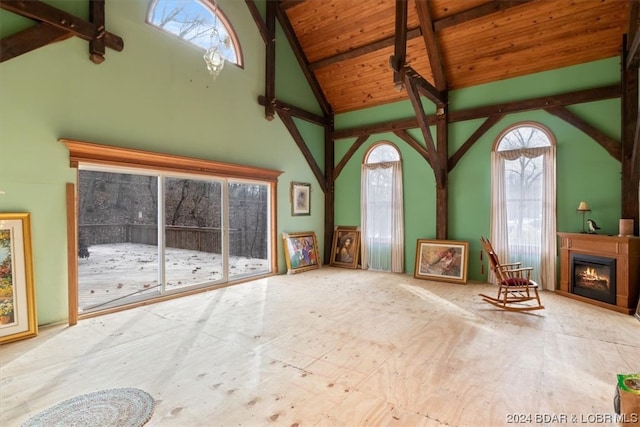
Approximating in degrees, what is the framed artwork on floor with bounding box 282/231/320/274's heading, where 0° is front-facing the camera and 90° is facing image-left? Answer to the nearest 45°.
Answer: approximately 315°

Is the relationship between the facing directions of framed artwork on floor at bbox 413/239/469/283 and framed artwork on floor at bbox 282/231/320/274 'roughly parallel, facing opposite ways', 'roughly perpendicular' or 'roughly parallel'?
roughly perpendicular

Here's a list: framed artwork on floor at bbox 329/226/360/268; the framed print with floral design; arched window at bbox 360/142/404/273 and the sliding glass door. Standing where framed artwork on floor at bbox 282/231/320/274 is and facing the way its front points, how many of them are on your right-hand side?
2

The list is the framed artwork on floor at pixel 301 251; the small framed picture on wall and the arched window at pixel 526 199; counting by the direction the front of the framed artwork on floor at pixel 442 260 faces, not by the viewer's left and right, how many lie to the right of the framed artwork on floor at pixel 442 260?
2

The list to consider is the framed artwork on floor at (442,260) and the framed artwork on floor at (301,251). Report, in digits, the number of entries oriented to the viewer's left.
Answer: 0

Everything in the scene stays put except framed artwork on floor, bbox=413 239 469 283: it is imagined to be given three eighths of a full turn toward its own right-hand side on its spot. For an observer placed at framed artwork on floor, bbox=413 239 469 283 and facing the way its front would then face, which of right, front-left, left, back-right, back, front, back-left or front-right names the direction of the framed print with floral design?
left

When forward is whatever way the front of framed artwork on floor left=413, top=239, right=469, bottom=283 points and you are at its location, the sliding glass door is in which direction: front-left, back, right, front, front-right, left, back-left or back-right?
front-right

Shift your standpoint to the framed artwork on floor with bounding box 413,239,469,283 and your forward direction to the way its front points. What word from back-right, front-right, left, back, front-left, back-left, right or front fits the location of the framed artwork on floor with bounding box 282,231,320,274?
right

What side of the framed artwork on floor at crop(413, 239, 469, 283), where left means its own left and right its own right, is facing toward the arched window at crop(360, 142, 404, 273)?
right

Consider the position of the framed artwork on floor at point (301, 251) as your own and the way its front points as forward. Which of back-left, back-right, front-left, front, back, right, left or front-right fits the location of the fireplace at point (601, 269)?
front

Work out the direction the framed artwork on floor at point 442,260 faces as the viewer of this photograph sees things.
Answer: facing the viewer

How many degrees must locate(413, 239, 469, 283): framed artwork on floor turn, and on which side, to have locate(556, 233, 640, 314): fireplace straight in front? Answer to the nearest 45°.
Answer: approximately 45° to its left

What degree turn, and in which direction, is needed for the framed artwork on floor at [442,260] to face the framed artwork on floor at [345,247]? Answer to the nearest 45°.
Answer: approximately 90° to its right

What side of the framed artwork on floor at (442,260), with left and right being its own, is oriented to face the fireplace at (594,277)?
left

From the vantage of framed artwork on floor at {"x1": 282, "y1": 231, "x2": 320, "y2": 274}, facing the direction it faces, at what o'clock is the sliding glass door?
The sliding glass door is roughly at 3 o'clock from the framed artwork on floor.

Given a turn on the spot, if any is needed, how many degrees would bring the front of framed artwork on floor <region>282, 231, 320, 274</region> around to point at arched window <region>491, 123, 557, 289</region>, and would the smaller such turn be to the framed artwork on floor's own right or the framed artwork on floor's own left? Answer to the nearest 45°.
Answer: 0° — it already faces it

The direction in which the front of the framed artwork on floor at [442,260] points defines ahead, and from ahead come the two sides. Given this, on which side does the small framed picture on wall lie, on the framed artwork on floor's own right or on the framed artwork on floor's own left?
on the framed artwork on floor's own right

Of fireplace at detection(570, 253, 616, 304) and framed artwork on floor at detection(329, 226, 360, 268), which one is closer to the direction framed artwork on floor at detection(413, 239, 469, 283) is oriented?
the fireplace
